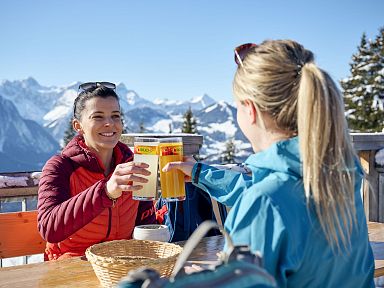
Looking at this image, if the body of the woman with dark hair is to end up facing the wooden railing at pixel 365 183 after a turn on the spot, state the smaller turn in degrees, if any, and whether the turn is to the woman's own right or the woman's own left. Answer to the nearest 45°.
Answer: approximately 90° to the woman's own left

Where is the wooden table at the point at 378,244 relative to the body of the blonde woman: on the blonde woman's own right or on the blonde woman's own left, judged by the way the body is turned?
on the blonde woman's own right

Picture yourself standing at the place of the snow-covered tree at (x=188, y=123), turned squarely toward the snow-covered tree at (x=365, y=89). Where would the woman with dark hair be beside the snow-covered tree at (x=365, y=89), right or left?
right

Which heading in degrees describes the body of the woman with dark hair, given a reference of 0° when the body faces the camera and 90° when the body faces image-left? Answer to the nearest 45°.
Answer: approximately 315°

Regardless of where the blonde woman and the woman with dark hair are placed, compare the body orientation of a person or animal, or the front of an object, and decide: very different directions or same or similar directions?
very different directions

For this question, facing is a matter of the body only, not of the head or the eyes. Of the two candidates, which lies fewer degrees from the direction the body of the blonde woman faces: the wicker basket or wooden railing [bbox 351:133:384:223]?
the wicker basket

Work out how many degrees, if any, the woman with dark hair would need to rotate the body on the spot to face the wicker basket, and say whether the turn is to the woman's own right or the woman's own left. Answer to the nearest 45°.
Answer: approximately 45° to the woman's own right

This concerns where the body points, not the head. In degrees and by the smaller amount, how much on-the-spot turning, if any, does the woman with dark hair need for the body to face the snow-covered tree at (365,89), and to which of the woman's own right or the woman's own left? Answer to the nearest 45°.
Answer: approximately 90° to the woman's own left

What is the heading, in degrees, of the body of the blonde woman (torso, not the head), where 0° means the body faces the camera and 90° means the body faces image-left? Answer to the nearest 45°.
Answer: approximately 135°

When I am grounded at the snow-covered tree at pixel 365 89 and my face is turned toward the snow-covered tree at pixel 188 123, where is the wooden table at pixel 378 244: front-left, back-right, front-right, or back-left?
back-left

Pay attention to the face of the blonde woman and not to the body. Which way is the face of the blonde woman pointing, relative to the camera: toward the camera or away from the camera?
away from the camera

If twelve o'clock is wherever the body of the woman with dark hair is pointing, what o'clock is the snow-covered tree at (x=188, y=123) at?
The snow-covered tree is roughly at 8 o'clock from the woman with dark hair.

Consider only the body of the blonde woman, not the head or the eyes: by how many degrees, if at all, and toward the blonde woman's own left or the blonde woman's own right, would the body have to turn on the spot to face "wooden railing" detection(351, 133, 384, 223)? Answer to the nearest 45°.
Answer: approximately 45° to the blonde woman's own right

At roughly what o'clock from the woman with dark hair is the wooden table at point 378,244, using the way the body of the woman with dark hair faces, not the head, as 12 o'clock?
The wooden table is roughly at 11 o'clock from the woman with dark hair.
